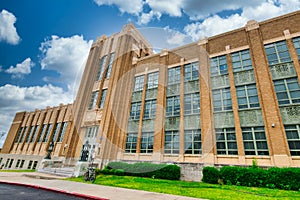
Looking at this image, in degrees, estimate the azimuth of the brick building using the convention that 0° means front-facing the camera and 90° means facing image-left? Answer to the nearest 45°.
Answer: approximately 45°
